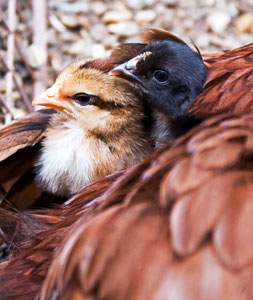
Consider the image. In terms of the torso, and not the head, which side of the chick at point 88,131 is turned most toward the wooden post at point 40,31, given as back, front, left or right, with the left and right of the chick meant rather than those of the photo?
right

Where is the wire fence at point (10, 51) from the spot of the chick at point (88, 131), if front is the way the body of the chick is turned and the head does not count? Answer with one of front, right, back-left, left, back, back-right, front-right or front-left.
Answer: right

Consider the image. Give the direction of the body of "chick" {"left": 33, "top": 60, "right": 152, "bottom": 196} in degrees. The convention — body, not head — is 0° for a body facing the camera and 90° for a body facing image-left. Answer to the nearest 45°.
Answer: approximately 90°
